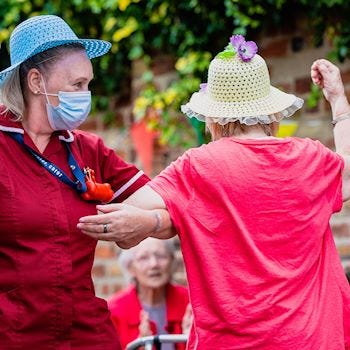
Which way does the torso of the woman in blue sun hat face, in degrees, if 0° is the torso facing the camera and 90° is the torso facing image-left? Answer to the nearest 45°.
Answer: approximately 315°

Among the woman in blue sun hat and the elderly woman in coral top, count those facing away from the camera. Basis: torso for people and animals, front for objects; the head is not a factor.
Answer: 1

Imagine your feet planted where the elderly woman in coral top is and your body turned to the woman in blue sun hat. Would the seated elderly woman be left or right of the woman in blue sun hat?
right

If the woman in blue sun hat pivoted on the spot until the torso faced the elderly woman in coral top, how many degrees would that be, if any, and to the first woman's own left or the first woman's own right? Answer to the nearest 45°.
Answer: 0° — they already face them

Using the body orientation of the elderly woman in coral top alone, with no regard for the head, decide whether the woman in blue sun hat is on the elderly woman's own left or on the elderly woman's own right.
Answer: on the elderly woman's own left

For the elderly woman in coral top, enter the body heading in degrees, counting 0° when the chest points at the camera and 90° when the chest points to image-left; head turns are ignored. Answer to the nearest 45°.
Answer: approximately 180°

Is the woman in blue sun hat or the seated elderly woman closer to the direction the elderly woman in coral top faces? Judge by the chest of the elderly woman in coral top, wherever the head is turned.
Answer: the seated elderly woman

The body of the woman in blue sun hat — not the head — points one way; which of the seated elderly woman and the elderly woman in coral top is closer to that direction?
the elderly woman in coral top

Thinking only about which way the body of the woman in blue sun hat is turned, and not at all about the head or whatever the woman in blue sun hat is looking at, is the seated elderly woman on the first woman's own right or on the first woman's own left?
on the first woman's own left

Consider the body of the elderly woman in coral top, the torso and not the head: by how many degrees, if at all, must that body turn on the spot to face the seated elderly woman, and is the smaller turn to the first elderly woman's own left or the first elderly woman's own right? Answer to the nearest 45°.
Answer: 0° — they already face them

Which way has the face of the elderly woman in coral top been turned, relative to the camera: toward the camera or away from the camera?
away from the camera

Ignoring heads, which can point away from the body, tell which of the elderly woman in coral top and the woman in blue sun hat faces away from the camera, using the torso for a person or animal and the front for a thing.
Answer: the elderly woman in coral top
